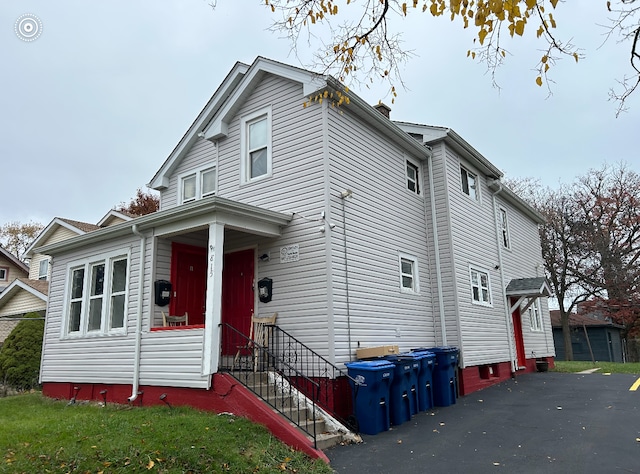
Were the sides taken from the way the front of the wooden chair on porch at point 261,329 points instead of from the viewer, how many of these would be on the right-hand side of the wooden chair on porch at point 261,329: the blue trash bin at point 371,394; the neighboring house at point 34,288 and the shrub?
2

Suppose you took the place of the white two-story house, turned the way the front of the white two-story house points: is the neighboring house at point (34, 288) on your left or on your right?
on your right

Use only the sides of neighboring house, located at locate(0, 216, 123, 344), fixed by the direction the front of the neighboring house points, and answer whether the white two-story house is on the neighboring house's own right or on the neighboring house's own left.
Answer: on the neighboring house's own left

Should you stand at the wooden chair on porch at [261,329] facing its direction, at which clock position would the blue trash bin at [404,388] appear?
The blue trash bin is roughly at 8 o'clock from the wooden chair on porch.

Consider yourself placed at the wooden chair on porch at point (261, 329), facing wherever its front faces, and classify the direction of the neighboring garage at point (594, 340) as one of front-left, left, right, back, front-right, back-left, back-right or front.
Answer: back

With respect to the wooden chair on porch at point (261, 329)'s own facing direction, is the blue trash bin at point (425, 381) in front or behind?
behind

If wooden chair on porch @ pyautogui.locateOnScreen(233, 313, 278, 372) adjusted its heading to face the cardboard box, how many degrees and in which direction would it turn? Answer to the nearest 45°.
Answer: approximately 135° to its left

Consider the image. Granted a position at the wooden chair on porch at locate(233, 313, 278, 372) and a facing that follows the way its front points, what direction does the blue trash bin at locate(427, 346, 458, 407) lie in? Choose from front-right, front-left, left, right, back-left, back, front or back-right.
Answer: back-left

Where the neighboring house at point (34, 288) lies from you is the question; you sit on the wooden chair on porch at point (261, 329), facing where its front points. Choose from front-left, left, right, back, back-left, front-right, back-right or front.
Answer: right

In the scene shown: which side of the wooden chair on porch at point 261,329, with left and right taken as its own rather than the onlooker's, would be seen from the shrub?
right

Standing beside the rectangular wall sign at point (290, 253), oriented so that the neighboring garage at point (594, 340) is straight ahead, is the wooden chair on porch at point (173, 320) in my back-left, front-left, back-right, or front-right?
back-left

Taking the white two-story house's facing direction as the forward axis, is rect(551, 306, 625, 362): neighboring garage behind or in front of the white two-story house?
behind

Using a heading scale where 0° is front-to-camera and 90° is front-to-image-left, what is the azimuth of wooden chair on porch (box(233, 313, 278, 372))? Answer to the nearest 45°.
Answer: approximately 45°

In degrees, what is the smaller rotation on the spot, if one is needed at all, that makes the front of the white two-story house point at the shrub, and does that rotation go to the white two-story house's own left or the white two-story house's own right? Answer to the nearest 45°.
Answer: approximately 90° to the white two-story house's own right

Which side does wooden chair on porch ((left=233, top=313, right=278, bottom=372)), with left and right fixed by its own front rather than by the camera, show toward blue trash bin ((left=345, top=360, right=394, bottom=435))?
left
